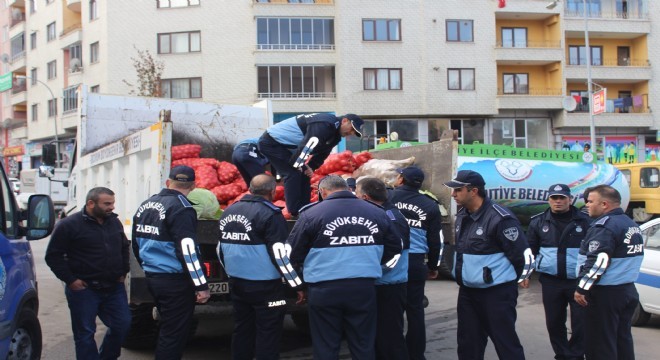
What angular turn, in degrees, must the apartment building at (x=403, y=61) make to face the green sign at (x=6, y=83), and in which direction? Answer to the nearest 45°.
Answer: approximately 90° to its right

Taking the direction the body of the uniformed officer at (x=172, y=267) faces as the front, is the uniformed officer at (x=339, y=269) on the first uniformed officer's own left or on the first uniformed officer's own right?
on the first uniformed officer's own right

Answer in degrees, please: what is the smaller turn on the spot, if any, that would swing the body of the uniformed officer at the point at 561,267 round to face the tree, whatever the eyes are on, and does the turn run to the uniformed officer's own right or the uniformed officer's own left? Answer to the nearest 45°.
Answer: approximately 135° to the uniformed officer's own right

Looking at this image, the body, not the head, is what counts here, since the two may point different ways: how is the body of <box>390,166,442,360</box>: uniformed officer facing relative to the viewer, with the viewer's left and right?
facing away from the viewer

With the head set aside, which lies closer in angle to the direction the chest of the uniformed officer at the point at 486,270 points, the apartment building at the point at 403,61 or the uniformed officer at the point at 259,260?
the uniformed officer

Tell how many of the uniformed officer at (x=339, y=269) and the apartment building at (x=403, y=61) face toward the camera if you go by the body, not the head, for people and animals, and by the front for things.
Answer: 1

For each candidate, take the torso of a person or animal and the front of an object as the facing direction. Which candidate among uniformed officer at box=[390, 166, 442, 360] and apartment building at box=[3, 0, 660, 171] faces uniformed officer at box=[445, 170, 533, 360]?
the apartment building

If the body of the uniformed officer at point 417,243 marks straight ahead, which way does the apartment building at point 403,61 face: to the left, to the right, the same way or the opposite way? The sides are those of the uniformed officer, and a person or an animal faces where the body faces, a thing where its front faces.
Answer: the opposite way

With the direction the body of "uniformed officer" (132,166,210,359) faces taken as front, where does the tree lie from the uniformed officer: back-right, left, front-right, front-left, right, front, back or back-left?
front-left

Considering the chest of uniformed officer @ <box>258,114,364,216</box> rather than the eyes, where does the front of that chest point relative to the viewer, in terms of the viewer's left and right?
facing to the right of the viewer

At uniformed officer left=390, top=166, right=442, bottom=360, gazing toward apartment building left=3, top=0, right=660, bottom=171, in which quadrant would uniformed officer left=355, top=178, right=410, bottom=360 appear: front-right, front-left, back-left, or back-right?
back-left

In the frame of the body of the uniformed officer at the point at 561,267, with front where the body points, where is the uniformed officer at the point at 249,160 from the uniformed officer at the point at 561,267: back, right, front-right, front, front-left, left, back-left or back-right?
right
